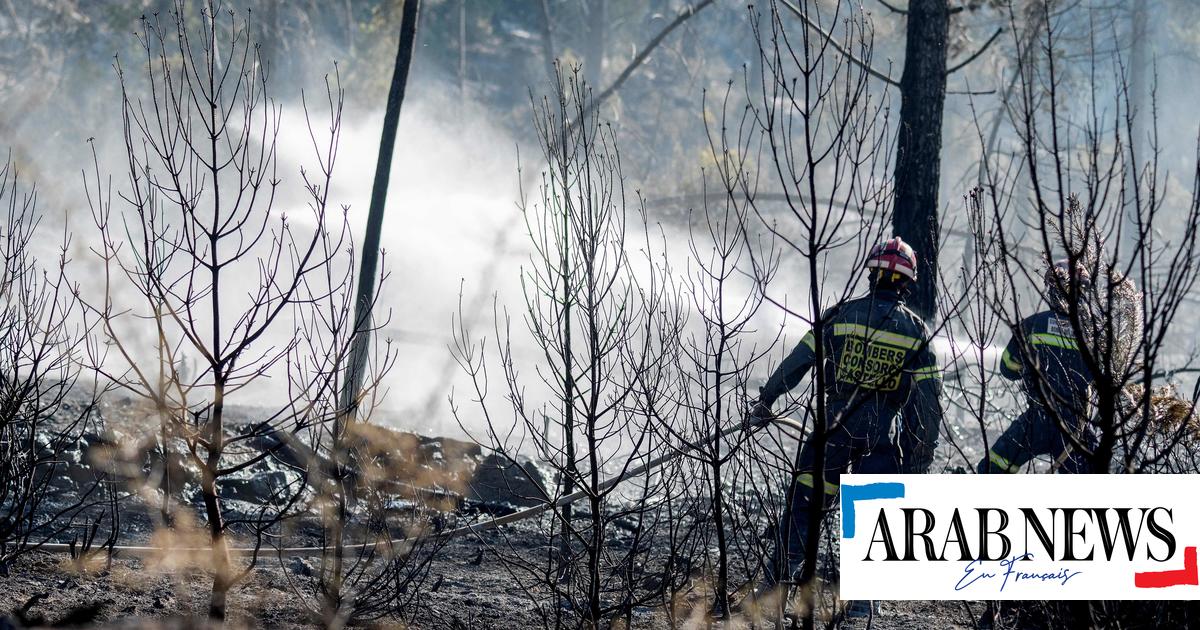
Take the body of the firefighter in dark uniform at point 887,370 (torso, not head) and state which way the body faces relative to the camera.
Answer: away from the camera
